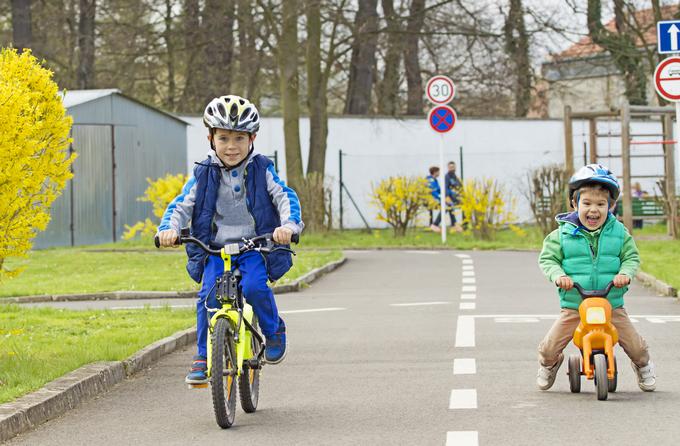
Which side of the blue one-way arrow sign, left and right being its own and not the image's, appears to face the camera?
front

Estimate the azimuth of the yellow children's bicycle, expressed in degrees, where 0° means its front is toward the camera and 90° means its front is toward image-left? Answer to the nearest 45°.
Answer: approximately 0°

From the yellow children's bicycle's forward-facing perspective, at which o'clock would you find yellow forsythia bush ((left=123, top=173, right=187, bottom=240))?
The yellow forsythia bush is roughly at 6 o'clock from the yellow children's bicycle.

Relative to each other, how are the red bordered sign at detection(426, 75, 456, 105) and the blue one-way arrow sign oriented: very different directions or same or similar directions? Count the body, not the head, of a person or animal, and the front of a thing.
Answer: same or similar directions

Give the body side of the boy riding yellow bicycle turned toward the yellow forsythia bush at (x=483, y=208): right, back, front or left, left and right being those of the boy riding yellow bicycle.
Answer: back

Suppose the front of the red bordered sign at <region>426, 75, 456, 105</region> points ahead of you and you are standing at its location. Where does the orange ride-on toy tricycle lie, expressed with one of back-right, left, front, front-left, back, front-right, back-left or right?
front

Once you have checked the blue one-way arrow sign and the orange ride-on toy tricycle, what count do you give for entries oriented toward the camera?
2

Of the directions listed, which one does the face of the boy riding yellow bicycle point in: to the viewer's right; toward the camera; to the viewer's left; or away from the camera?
toward the camera

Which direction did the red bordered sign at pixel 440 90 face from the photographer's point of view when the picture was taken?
facing the viewer

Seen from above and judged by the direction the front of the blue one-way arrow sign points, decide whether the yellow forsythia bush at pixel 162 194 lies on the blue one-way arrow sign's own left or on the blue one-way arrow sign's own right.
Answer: on the blue one-way arrow sign's own right

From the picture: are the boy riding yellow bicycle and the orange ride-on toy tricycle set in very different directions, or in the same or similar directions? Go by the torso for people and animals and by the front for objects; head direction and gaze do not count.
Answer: same or similar directions
